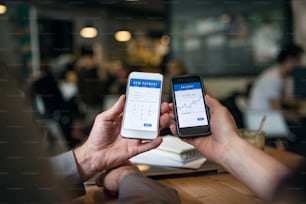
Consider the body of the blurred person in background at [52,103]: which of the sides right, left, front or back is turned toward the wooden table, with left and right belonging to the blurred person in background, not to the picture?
right

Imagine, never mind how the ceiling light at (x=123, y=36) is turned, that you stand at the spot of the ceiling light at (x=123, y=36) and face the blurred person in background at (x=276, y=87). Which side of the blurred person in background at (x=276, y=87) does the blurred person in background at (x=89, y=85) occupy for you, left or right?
right

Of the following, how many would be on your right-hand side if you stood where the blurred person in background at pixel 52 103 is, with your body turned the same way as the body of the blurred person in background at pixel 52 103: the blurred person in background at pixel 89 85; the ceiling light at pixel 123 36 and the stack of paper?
1

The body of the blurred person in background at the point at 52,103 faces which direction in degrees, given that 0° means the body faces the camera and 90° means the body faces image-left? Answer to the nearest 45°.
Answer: approximately 270°

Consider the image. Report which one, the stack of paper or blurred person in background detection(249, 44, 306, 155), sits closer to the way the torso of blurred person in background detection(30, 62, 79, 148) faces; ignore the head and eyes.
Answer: the blurred person in background

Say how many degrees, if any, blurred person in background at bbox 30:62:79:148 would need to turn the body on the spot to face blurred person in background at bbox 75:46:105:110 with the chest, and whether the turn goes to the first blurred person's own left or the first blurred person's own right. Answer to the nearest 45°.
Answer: approximately 45° to the first blurred person's own left

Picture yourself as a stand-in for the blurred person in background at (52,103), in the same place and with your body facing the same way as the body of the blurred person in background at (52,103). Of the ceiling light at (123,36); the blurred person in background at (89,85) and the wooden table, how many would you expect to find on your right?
1
